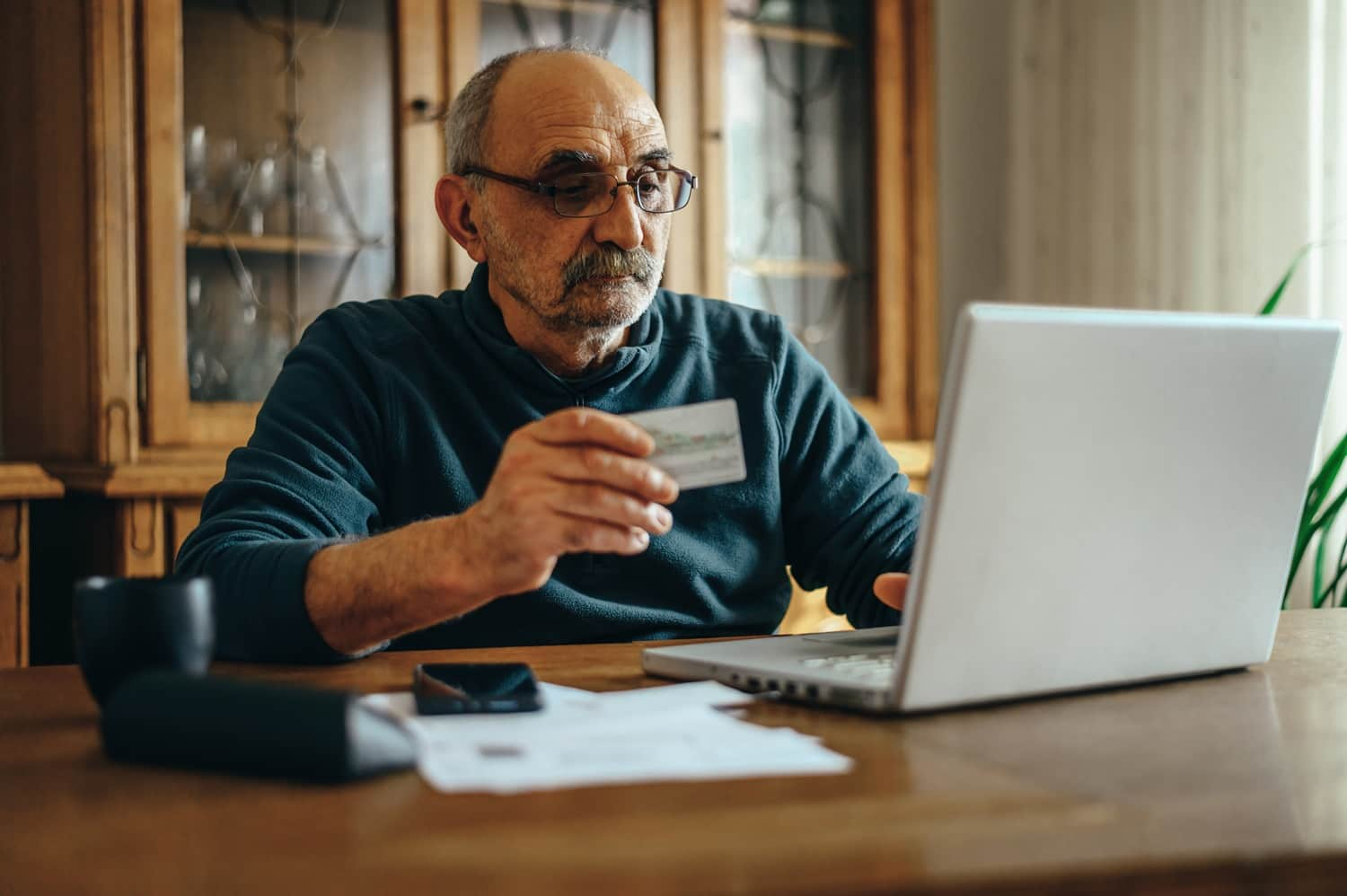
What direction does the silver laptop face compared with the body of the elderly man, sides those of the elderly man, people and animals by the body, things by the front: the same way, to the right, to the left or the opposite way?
the opposite way

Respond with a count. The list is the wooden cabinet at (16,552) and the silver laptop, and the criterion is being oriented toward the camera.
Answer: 1

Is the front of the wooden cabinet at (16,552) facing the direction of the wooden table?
yes

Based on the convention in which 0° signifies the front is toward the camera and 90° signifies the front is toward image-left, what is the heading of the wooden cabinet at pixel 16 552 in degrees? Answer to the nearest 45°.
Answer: approximately 0°

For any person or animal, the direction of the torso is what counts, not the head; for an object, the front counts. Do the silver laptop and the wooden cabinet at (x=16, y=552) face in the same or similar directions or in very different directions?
very different directions

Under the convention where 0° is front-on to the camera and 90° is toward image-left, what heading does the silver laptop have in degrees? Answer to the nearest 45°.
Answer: approximately 135°

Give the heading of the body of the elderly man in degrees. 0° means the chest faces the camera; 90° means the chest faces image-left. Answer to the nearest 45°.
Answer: approximately 315°

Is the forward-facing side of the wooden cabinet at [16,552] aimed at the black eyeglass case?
yes
